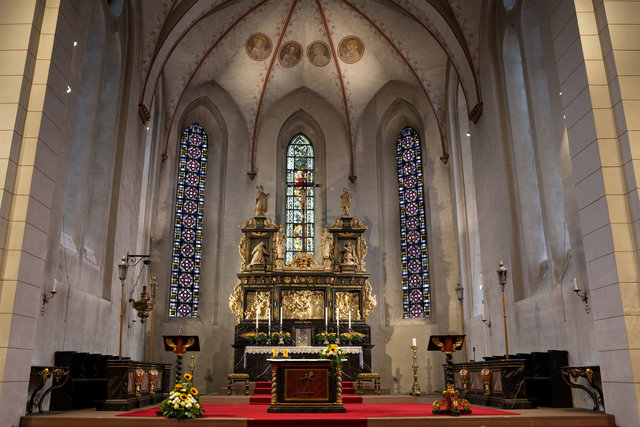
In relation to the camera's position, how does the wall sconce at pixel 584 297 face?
facing to the left of the viewer

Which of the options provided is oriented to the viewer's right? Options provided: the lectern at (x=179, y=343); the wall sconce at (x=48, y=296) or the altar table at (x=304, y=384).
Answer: the wall sconce

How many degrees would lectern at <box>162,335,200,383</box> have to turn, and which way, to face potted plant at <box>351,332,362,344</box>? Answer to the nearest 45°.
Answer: approximately 135° to its left

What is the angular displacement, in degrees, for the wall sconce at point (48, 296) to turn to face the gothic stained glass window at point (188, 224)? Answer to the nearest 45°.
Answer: approximately 45° to its left

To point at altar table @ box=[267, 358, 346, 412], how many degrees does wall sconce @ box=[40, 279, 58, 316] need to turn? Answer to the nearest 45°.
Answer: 0° — it already faces it

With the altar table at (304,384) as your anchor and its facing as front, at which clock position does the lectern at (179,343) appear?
The lectern is roughly at 4 o'clock from the altar table.

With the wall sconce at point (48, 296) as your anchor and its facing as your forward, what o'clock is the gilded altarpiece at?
The gilded altarpiece is roughly at 11 o'clock from the wall sconce.

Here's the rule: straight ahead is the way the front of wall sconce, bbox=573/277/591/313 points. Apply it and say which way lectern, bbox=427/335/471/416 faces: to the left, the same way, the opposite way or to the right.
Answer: to the left

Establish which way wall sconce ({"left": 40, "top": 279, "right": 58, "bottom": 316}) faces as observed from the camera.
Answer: facing to the right of the viewer
